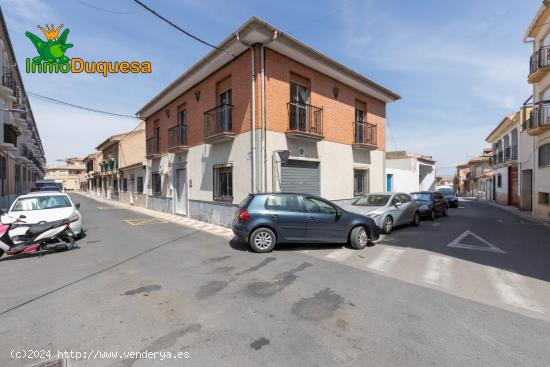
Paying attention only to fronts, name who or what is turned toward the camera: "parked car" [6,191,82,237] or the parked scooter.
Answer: the parked car

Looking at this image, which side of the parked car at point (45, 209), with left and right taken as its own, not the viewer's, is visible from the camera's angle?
front

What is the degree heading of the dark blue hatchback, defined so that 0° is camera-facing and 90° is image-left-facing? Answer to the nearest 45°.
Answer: approximately 270°

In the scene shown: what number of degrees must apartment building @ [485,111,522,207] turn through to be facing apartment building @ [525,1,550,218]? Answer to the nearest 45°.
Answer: approximately 45° to its left

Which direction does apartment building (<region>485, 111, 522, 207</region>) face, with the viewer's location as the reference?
facing the viewer and to the left of the viewer

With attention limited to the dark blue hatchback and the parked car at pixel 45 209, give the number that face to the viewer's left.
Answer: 0

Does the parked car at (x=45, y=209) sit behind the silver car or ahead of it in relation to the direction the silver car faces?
ahead

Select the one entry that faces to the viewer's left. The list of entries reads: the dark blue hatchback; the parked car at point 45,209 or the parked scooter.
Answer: the parked scooter

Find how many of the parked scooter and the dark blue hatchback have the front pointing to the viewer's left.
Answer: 1

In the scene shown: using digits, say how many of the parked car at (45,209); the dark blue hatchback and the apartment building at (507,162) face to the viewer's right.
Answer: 1

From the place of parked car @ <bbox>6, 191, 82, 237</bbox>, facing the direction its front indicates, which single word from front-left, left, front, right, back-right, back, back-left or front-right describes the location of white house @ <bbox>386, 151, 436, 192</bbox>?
left

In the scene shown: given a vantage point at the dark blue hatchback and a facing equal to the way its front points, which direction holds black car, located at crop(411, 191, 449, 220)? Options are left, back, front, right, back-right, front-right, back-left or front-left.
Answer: front-left

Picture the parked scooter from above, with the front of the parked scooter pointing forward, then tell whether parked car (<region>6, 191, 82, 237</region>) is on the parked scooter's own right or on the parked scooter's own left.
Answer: on the parked scooter's own right

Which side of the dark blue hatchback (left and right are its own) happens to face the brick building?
left

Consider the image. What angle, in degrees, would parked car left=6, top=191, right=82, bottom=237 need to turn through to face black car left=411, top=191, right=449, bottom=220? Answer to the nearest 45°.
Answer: approximately 90° to its left

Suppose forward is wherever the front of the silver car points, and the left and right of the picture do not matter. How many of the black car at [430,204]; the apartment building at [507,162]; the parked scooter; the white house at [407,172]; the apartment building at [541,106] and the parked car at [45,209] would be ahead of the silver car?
2
